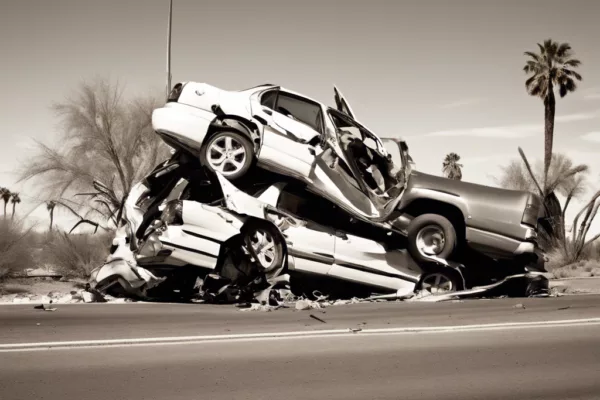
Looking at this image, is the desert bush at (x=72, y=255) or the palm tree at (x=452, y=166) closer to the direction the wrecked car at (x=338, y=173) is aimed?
the palm tree

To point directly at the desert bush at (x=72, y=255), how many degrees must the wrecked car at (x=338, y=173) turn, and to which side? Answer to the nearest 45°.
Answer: approximately 135° to its left

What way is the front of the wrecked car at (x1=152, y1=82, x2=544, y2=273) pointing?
to the viewer's right

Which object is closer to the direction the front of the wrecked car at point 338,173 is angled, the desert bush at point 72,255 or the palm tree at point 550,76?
the palm tree

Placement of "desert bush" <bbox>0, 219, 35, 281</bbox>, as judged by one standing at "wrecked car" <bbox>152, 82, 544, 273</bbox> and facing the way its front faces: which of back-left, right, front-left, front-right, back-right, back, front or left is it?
back-left

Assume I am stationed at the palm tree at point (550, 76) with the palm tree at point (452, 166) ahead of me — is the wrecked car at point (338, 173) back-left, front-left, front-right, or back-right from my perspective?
back-left

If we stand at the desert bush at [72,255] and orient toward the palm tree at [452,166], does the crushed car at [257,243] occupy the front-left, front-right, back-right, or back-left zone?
back-right

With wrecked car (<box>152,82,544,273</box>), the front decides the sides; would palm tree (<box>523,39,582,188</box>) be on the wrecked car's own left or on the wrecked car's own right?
on the wrecked car's own left

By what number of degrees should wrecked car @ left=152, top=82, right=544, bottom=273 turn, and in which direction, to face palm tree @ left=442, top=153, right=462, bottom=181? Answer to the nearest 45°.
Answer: approximately 90° to its left
